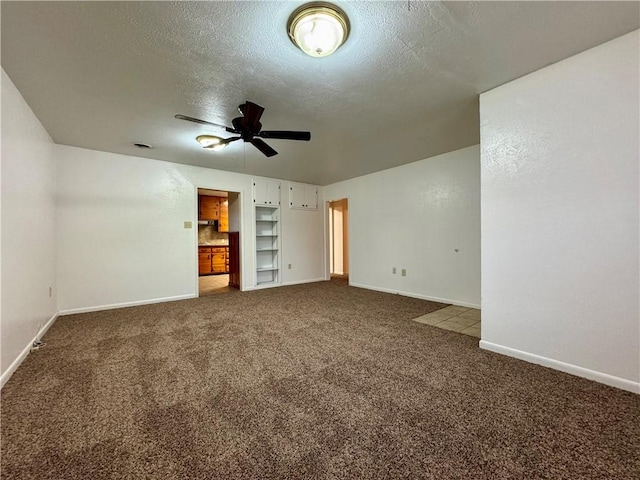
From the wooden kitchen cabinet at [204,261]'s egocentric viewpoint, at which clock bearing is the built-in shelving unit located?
The built-in shelving unit is roughly at 11 o'clock from the wooden kitchen cabinet.

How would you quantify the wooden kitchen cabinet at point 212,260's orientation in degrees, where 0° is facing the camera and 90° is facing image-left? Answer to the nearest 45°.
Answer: approximately 0°

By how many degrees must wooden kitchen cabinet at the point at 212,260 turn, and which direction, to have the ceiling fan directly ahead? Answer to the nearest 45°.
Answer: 0° — it already faces it

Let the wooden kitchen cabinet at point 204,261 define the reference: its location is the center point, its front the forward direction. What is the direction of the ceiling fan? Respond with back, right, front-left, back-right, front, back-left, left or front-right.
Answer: front

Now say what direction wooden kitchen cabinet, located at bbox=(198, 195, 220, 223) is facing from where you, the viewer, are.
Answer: facing the viewer

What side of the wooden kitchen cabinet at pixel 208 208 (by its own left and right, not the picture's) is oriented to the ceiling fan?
front

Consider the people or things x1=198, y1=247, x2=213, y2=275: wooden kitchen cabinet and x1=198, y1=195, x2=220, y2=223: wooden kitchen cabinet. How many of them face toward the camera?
2

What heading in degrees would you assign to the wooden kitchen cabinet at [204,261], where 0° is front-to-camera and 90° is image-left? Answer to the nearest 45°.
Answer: approximately 0°

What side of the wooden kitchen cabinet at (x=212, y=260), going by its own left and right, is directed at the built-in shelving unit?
front

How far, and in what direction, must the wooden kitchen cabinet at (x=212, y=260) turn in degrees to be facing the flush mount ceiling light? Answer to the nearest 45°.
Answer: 0° — it already faces it
